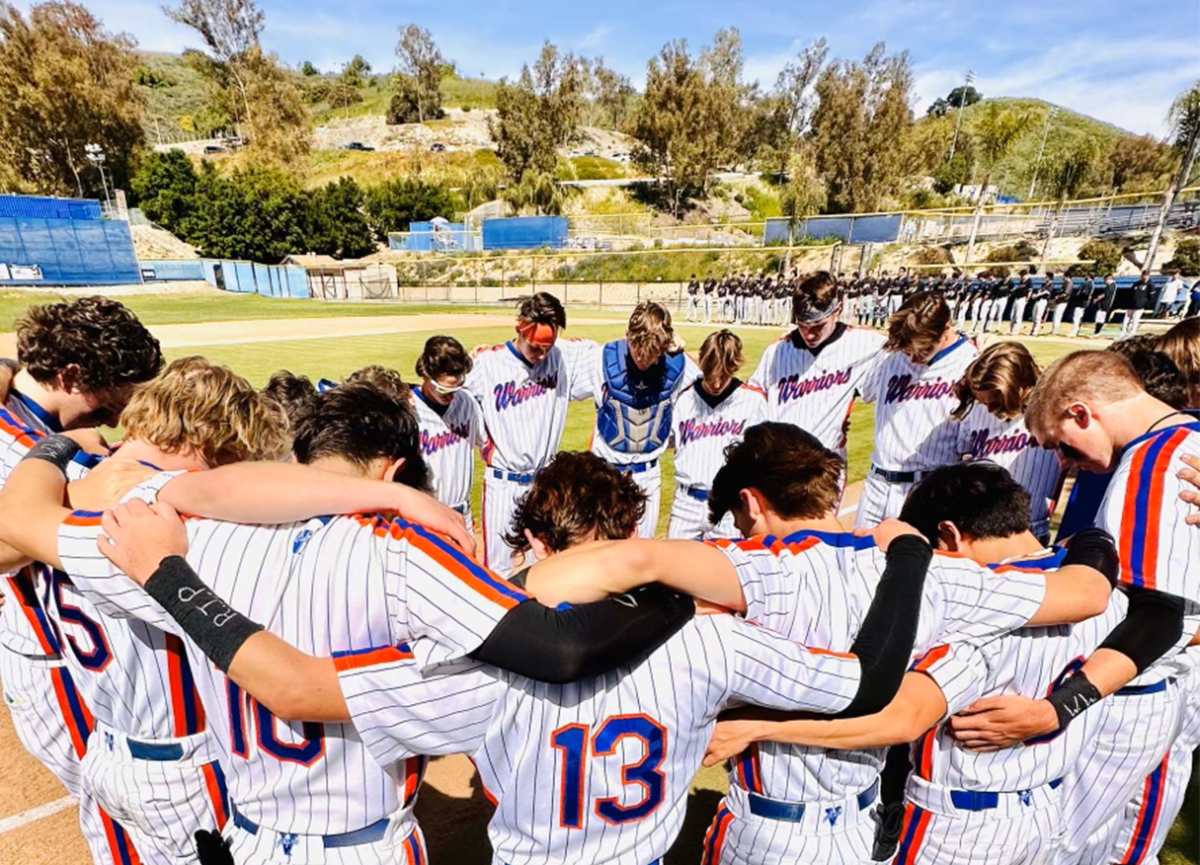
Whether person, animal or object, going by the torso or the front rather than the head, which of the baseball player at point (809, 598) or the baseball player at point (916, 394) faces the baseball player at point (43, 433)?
the baseball player at point (916, 394)

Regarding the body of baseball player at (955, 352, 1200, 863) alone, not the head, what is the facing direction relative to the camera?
to the viewer's left

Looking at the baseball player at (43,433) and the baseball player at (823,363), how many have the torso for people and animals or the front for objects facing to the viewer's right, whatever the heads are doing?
1

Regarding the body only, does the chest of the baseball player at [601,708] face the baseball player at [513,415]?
yes

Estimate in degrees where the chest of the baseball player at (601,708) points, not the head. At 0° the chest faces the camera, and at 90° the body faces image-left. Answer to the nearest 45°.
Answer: approximately 180°

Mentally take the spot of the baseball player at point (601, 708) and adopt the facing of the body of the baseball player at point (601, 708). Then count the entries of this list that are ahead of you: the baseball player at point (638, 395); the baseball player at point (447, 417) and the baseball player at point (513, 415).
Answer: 3

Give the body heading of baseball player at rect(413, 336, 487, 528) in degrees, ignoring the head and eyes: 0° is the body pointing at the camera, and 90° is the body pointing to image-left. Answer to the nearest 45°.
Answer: approximately 315°

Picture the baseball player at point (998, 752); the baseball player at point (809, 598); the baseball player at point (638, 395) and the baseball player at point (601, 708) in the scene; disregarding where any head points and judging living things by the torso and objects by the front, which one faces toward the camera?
the baseball player at point (638, 395)

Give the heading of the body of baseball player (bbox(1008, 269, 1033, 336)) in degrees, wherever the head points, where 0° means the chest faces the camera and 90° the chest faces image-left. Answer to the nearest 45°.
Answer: approximately 45°

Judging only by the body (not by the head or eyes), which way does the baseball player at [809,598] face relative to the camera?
away from the camera

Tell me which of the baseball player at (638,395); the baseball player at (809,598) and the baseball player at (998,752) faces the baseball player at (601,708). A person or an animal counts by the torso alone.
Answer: the baseball player at (638,395)
